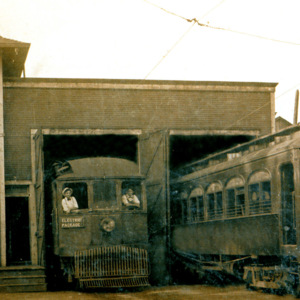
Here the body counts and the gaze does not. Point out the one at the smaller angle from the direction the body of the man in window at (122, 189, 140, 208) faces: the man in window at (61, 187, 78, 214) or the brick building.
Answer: the man in window

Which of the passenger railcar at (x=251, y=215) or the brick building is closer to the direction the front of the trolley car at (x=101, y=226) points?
the passenger railcar

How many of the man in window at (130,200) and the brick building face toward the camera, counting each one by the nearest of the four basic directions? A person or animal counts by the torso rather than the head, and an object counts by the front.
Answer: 2

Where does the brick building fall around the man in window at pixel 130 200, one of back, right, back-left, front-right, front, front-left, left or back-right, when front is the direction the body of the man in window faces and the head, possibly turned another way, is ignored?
back

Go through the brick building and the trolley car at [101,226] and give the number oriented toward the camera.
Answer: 2
